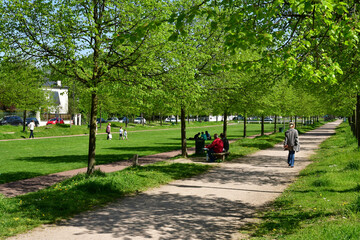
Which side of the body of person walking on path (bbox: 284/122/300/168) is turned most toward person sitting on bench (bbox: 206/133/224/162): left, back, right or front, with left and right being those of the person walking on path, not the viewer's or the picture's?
left

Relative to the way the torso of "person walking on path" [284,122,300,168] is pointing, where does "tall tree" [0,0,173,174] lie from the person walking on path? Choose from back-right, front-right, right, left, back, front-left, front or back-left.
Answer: back-left

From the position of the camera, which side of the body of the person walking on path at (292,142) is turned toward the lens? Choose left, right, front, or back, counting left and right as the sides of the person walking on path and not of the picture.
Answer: back

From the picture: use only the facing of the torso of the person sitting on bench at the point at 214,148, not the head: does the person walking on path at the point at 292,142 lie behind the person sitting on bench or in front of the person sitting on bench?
behind

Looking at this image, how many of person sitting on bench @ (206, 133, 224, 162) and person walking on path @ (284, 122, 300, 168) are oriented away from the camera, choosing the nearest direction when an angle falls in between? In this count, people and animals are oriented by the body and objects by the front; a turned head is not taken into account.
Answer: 1

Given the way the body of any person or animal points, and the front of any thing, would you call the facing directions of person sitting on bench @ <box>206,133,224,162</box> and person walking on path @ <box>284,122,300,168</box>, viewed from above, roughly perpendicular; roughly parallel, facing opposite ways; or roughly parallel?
roughly perpendicular
